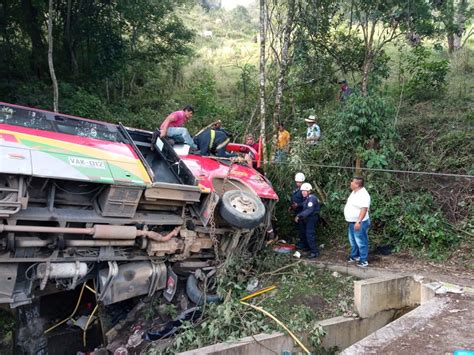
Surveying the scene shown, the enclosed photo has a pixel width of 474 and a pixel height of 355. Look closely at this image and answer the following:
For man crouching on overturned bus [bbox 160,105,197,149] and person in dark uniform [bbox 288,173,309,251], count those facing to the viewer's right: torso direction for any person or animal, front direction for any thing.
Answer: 1

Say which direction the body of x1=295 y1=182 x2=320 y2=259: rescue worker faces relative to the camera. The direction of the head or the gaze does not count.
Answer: to the viewer's left

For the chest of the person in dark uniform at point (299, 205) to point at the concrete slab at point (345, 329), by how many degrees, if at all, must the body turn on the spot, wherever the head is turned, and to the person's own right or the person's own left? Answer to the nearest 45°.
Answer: approximately 45° to the person's own left

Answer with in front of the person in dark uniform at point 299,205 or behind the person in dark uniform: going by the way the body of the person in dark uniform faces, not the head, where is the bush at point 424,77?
behind

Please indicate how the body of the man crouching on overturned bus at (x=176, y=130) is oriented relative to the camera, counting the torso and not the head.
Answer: to the viewer's right

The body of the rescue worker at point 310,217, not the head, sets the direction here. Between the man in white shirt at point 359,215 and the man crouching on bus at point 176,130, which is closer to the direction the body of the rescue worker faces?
the man crouching on bus

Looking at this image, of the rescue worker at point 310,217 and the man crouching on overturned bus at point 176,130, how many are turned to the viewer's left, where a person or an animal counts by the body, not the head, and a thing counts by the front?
1

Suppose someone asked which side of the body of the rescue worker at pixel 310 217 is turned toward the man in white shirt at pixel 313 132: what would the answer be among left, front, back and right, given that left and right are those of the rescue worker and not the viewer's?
right

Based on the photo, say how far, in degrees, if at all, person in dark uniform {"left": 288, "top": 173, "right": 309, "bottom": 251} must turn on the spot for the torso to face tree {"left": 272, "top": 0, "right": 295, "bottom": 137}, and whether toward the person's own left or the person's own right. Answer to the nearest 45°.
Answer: approximately 135° to the person's own right
